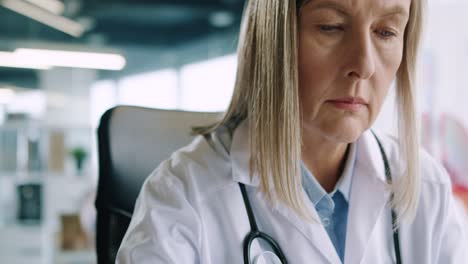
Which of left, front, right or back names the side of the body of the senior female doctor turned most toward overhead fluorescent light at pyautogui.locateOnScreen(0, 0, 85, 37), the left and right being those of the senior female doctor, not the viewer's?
back

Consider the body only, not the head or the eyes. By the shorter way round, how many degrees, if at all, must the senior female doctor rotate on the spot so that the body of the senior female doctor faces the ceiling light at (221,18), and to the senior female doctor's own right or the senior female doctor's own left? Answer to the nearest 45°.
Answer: approximately 135° to the senior female doctor's own left

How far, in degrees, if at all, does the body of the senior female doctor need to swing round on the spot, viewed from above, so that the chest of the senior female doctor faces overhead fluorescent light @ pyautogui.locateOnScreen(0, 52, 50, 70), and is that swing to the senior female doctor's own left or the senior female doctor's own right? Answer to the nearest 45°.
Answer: approximately 180°

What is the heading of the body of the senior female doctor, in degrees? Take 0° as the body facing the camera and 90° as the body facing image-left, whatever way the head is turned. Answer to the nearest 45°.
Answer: approximately 315°

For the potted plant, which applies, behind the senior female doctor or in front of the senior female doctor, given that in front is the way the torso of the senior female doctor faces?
behind

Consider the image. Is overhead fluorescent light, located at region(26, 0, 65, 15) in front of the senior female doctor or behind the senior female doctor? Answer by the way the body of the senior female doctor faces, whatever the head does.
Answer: behind

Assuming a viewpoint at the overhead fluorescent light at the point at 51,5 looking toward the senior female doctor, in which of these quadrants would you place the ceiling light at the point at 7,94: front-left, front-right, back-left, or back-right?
back-right

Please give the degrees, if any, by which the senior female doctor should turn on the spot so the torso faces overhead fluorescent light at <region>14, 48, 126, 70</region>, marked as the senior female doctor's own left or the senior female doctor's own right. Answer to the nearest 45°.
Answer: approximately 180°
